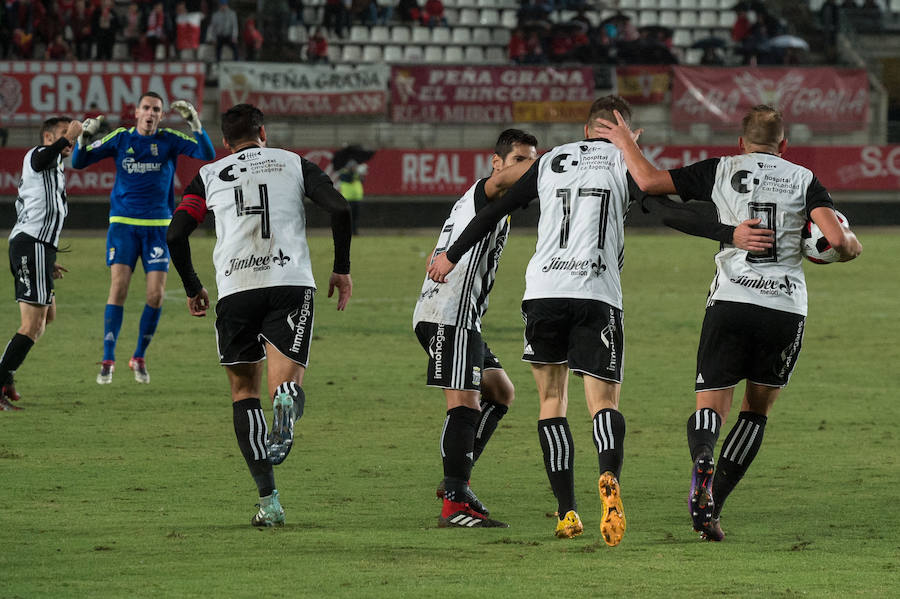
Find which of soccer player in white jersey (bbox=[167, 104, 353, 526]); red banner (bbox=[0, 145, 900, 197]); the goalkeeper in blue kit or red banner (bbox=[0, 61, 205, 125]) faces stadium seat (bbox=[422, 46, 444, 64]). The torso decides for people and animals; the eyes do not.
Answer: the soccer player in white jersey

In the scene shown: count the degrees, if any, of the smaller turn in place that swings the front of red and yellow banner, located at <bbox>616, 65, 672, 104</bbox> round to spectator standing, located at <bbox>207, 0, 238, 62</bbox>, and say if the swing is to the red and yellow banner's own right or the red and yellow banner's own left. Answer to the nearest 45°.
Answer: approximately 90° to the red and yellow banner's own right

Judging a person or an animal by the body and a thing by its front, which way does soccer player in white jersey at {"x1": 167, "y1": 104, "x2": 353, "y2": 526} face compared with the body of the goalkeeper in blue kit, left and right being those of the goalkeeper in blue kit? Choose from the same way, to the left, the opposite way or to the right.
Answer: the opposite way

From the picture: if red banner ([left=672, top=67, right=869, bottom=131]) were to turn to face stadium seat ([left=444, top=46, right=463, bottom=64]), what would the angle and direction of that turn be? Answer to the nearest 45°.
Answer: approximately 90° to its right

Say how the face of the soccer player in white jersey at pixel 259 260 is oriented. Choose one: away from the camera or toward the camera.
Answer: away from the camera

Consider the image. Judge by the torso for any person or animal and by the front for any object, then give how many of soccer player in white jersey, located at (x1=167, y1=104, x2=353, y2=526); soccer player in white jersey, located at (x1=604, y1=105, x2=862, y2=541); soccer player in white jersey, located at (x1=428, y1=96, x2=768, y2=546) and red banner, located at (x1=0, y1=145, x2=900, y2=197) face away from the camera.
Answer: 3

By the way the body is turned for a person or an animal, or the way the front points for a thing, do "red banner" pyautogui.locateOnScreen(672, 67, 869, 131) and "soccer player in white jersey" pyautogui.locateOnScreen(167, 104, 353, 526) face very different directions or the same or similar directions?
very different directions

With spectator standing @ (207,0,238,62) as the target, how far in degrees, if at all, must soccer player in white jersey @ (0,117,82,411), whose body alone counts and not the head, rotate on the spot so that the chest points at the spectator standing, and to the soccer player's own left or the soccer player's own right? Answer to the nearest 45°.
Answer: approximately 45° to the soccer player's own left

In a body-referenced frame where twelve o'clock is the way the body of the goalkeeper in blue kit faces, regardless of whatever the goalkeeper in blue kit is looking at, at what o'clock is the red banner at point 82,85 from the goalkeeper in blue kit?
The red banner is roughly at 6 o'clock from the goalkeeper in blue kit.

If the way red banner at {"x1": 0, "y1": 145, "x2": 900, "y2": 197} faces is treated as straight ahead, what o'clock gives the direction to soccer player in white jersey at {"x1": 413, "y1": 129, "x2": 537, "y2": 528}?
The soccer player in white jersey is roughly at 12 o'clock from the red banner.

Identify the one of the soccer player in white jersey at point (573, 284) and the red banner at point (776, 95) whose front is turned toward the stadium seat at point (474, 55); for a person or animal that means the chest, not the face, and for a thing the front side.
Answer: the soccer player in white jersey
